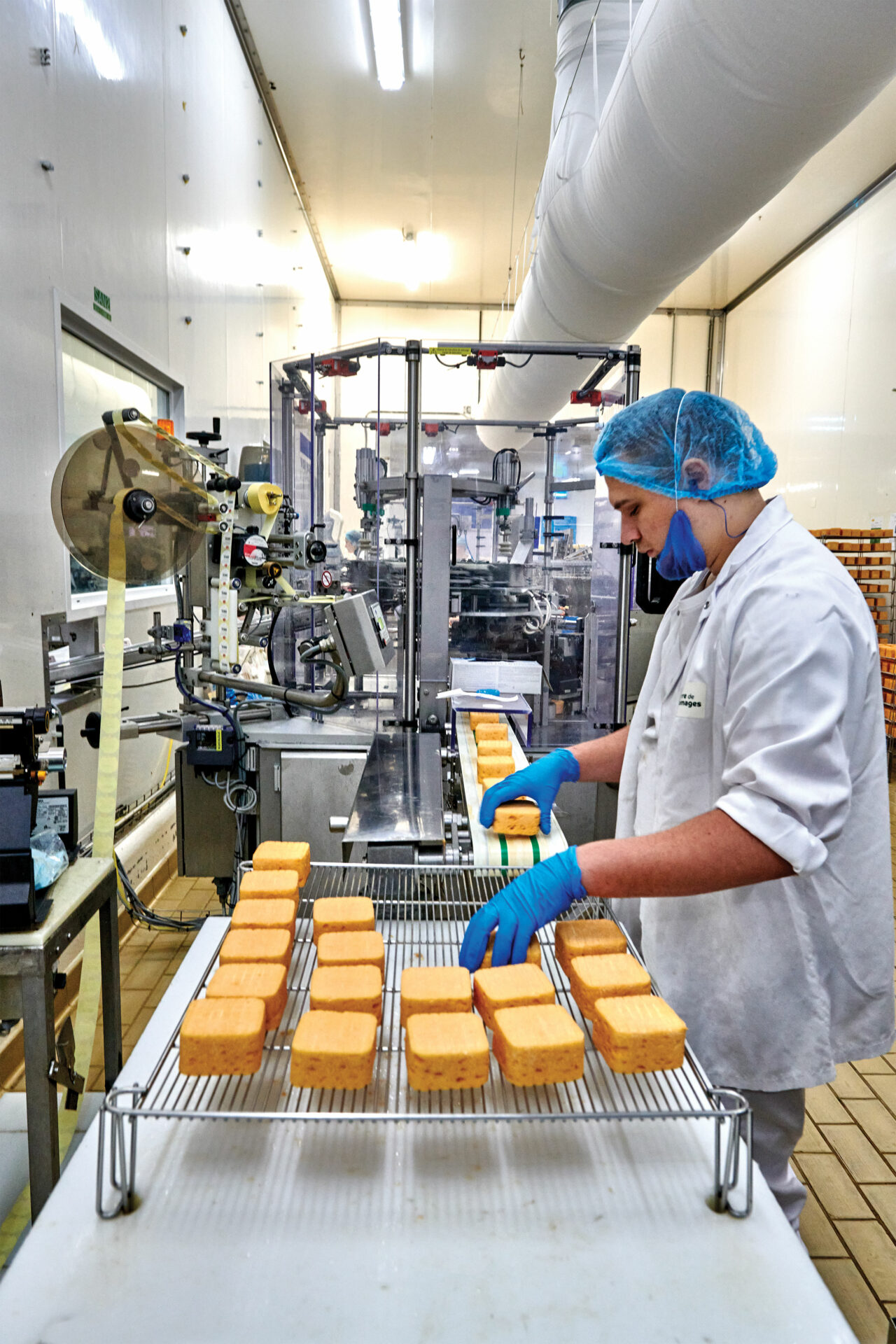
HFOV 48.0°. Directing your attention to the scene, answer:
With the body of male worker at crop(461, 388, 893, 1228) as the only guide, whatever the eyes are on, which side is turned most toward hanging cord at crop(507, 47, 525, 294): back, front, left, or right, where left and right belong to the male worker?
right

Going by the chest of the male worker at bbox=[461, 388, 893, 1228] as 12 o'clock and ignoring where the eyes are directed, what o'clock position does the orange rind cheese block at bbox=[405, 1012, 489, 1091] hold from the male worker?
The orange rind cheese block is roughly at 10 o'clock from the male worker.

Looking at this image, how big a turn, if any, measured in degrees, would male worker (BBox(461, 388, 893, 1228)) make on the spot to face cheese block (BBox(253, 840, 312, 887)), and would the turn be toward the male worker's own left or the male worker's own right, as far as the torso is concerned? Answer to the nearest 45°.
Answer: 0° — they already face it

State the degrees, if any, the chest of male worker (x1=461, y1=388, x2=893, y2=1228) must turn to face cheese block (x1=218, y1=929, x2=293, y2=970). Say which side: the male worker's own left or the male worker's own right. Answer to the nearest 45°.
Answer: approximately 45° to the male worker's own left

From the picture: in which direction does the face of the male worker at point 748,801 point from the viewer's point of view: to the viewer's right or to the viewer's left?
to the viewer's left

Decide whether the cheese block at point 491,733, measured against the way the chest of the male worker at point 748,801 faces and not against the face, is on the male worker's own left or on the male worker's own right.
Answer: on the male worker's own right

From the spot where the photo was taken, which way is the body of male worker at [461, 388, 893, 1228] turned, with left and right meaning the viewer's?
facing to the left of the viewer

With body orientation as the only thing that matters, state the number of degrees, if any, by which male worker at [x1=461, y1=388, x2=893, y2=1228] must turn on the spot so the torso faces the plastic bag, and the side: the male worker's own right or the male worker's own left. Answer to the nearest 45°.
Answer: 0° — they already face it
